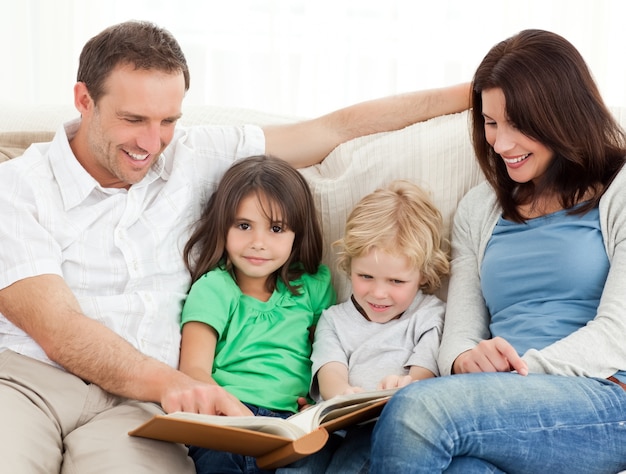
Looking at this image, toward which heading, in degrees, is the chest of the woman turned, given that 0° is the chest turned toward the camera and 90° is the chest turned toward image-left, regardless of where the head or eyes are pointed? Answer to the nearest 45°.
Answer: approximately 45°

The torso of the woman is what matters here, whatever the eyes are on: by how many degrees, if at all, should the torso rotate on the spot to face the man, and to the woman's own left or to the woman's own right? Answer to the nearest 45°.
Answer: approximately 45° to the woman's own right

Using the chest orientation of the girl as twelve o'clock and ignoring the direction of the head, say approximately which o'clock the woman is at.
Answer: The woman is roughly at 10 o'clock from the girl.

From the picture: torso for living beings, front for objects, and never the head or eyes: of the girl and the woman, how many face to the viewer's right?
0

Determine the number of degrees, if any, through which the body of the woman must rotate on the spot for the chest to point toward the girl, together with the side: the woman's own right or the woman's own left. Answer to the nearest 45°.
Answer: approximately 45° to the woman's own right

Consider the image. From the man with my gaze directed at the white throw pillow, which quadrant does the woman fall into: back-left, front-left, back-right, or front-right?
front-right

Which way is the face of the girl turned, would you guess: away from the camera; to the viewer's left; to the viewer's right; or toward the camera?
toward the camera

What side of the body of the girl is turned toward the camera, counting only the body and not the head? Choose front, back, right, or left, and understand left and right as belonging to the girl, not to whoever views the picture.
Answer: front

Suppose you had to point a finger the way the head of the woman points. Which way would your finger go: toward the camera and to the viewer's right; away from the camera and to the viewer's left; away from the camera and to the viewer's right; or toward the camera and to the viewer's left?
toward the camera and to the viewer's left

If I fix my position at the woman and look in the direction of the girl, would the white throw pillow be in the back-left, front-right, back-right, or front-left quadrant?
front-right

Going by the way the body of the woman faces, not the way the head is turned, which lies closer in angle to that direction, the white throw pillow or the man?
the man

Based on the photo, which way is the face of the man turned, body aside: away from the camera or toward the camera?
toward the camera
